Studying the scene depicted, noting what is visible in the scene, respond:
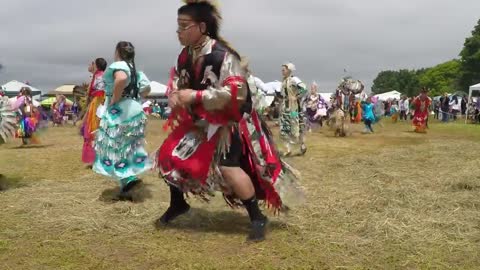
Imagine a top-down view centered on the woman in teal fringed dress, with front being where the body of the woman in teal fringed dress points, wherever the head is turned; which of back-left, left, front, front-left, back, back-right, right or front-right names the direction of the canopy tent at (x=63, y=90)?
front-right

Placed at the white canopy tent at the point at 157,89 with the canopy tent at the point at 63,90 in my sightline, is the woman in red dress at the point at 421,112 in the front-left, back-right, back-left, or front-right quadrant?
back-left

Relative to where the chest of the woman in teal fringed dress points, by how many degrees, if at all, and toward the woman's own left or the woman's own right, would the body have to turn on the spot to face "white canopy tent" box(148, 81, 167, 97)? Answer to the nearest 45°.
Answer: approximately 45° to the woman's own right

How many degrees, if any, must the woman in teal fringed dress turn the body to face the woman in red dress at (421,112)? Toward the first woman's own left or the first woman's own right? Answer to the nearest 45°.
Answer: approximately 90° to the first woman's own right

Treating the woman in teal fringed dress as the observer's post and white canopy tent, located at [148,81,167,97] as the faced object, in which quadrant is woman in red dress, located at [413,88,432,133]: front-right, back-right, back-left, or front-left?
front-right

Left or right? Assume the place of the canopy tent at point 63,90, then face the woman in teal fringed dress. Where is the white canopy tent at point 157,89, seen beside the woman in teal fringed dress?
left

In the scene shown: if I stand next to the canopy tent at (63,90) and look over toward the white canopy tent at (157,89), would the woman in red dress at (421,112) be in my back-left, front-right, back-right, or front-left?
front-right

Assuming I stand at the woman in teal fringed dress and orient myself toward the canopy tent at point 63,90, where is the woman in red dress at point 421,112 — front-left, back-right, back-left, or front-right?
front-right
